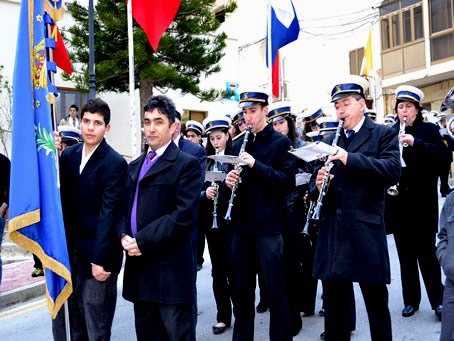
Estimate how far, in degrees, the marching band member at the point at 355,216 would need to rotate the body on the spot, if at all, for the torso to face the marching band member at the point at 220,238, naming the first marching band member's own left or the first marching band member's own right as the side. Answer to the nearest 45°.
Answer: approximately 90° to the first marching band member's own right

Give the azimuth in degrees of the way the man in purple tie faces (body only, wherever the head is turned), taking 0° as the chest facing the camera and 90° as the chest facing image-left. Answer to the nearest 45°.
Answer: approximately 45°

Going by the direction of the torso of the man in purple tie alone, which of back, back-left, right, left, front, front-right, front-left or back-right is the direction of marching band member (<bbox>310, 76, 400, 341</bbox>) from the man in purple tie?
back-left

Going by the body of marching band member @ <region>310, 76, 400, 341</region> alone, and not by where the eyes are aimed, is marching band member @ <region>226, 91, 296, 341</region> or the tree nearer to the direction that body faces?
the marching band member

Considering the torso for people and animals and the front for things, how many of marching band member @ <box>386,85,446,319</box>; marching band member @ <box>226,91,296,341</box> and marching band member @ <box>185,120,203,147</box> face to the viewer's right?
0

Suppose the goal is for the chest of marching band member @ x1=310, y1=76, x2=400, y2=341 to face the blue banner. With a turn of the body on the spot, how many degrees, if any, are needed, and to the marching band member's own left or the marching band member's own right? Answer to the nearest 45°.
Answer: approximately 45° to the marching band member's own right

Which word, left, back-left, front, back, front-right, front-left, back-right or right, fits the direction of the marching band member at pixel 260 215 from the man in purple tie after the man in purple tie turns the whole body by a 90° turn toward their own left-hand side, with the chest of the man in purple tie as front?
left

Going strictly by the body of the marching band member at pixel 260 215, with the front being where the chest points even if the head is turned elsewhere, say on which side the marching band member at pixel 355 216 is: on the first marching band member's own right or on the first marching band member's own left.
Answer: on the first marching band member's own left

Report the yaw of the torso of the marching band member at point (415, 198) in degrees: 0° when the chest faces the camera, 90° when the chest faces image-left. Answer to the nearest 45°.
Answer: approximately 45°

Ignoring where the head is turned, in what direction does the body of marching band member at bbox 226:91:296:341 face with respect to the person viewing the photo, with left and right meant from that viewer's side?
facing the viewer and to the left of the viewer

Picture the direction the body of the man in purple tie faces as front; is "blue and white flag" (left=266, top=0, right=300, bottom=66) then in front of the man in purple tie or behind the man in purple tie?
behind
